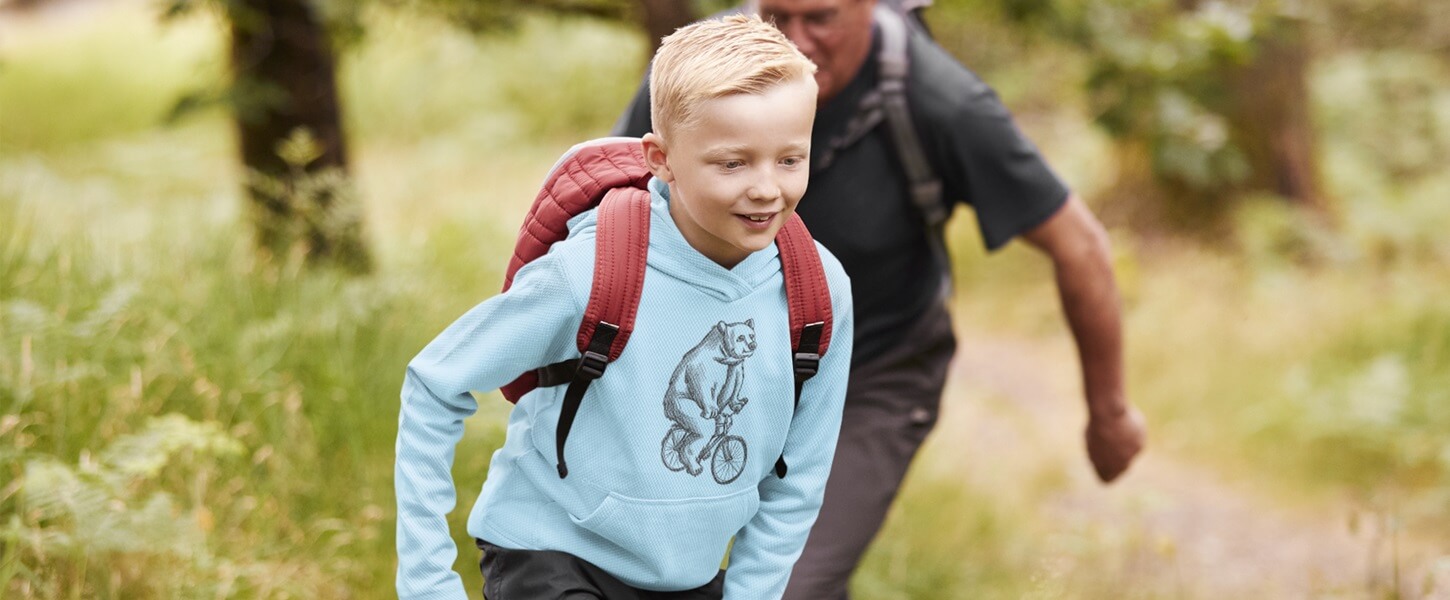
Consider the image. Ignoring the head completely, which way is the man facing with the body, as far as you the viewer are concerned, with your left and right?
facing the viewer and to the left of the viewer

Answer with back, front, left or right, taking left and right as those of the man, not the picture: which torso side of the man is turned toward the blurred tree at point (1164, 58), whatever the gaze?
back

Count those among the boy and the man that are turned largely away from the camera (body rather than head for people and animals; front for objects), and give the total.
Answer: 0

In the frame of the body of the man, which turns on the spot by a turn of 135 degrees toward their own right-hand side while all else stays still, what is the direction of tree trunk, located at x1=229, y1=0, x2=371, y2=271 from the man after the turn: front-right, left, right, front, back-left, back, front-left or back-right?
front-left

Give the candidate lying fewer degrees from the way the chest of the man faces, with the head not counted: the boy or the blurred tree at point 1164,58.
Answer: the boy

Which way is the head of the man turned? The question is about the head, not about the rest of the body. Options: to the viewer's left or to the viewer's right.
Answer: to the viewer's left

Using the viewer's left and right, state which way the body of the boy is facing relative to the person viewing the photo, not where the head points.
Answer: facing the viewer and to the right of the viewer

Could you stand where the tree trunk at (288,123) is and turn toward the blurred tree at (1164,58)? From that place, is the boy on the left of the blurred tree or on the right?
right

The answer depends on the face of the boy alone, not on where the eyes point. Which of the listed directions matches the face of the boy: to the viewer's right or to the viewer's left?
to the viewer's right

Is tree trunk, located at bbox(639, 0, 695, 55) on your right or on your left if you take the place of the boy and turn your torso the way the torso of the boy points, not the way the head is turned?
on your left

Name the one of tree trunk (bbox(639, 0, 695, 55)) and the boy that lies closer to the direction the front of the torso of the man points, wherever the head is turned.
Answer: the boy

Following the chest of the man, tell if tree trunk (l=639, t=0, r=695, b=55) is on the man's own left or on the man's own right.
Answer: on the man's own right
